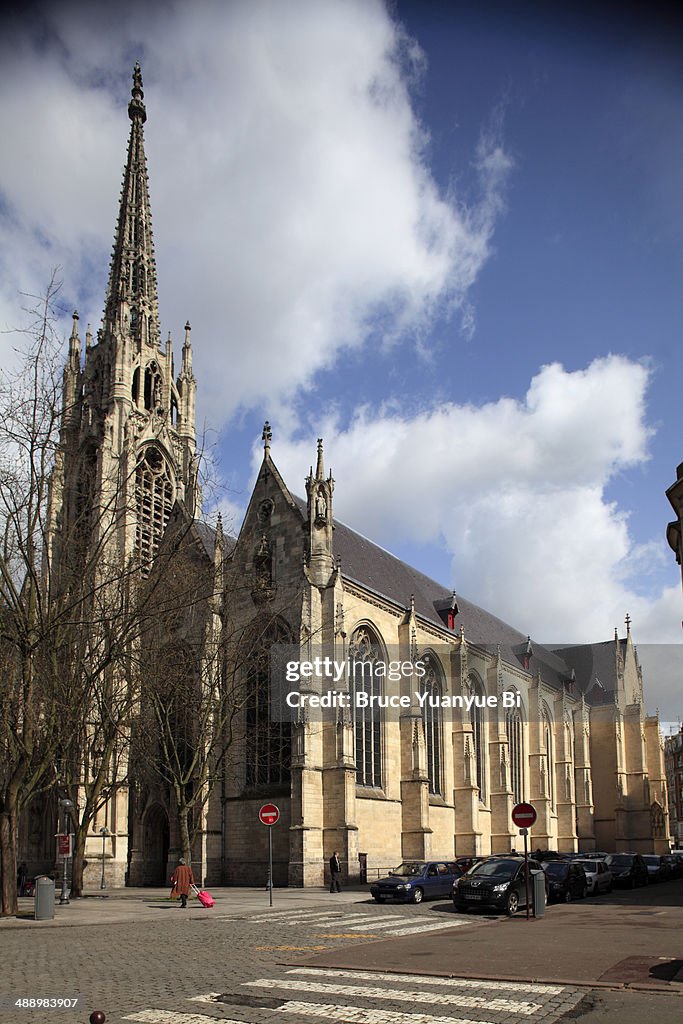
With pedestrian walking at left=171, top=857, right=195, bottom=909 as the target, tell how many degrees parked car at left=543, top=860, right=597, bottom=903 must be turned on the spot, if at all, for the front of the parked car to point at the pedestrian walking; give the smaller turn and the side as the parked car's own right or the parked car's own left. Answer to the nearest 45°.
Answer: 0° — it already faces them

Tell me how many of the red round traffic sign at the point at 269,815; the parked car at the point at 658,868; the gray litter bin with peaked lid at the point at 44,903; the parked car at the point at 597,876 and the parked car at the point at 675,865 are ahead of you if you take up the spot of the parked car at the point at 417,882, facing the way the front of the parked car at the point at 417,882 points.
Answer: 2

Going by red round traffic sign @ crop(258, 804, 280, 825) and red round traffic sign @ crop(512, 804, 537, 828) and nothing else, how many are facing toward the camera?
2

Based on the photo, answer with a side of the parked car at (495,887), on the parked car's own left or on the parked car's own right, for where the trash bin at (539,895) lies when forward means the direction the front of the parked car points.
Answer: on the parked car's own left

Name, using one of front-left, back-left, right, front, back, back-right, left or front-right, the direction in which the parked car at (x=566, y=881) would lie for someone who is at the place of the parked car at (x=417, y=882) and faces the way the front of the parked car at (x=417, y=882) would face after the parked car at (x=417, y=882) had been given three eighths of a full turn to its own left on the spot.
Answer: front

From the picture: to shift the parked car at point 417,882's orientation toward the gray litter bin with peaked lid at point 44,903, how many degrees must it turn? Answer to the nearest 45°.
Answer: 0° — it already faces it

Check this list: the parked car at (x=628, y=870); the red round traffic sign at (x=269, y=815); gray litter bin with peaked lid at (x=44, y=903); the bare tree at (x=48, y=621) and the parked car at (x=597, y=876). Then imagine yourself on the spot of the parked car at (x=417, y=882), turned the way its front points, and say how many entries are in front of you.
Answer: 3

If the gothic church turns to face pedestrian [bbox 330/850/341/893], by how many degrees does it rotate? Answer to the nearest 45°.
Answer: approximately 45° to its left

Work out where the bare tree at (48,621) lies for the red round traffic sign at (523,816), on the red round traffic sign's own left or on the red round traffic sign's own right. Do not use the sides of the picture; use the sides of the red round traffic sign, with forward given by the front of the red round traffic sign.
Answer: on the red round traffic sign's own right

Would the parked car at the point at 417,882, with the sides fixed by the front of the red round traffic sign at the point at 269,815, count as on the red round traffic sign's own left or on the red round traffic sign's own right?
on the red round traffic sign's own left

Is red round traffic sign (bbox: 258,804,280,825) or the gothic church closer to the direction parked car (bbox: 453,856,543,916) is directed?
the red round traffic sign
